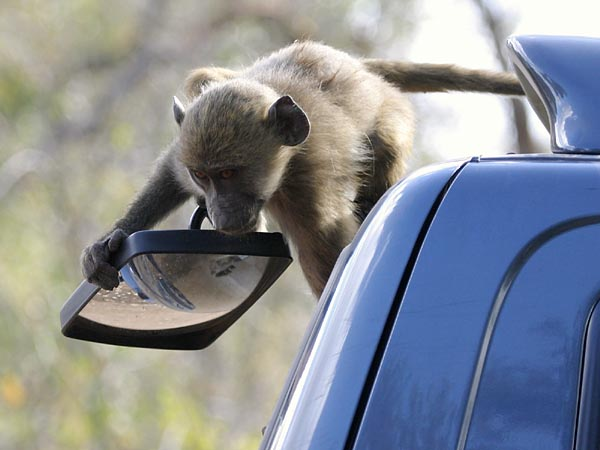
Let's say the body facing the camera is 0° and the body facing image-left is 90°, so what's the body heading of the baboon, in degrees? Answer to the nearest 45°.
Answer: approximately 45°
